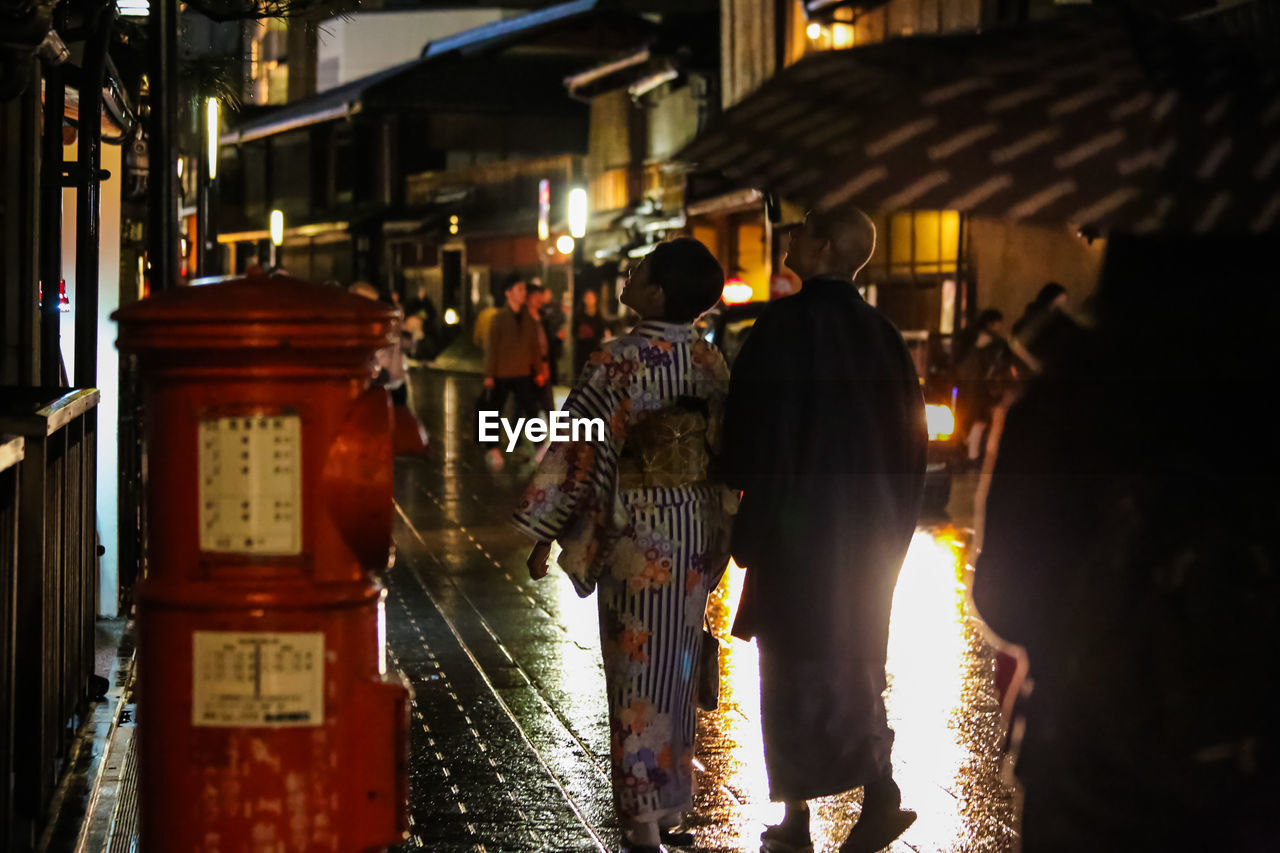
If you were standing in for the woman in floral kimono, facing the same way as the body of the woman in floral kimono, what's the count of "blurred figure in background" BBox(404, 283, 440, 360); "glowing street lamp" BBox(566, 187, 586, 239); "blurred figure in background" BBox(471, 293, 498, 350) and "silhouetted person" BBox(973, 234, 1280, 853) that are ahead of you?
3

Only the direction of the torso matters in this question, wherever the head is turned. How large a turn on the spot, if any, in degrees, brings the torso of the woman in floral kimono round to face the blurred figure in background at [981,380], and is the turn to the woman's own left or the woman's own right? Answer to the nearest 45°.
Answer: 0° — they already face them

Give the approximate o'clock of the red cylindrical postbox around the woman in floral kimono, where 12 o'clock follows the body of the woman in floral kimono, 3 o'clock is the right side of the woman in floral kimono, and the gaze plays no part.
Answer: The red cylindrical postbox is roughly at 7 o'clock from the woman in floral kimono.

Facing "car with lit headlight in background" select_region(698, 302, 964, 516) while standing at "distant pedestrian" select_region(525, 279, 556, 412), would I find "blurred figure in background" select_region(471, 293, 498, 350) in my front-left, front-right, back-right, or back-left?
back-left

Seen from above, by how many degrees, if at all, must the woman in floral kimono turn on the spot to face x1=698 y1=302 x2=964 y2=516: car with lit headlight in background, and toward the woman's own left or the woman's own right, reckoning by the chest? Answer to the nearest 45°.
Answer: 0° — they already face it

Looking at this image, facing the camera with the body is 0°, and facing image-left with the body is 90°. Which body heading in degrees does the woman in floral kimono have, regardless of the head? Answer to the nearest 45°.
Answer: approximately 180°

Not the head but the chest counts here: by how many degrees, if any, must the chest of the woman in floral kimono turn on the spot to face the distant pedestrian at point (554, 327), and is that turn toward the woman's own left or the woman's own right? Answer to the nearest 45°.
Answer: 0° — they already face them

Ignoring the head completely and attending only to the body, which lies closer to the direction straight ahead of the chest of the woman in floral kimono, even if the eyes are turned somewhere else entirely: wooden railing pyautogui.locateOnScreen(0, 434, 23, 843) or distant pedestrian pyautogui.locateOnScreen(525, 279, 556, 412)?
the distant pedestrian

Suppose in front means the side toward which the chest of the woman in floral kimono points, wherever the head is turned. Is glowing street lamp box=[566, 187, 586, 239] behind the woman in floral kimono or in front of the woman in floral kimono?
in front

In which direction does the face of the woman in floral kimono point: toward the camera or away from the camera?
away from the camera

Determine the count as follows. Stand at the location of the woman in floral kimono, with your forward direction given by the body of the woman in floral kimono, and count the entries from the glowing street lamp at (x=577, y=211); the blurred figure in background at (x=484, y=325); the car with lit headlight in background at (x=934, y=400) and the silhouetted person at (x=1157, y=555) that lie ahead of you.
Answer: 3

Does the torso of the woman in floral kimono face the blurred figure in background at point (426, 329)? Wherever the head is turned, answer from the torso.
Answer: yes
